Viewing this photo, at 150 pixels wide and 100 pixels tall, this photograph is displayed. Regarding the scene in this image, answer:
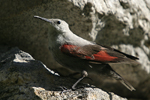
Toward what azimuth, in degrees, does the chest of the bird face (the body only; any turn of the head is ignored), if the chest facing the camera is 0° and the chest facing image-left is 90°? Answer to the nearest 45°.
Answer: approximately 90°
